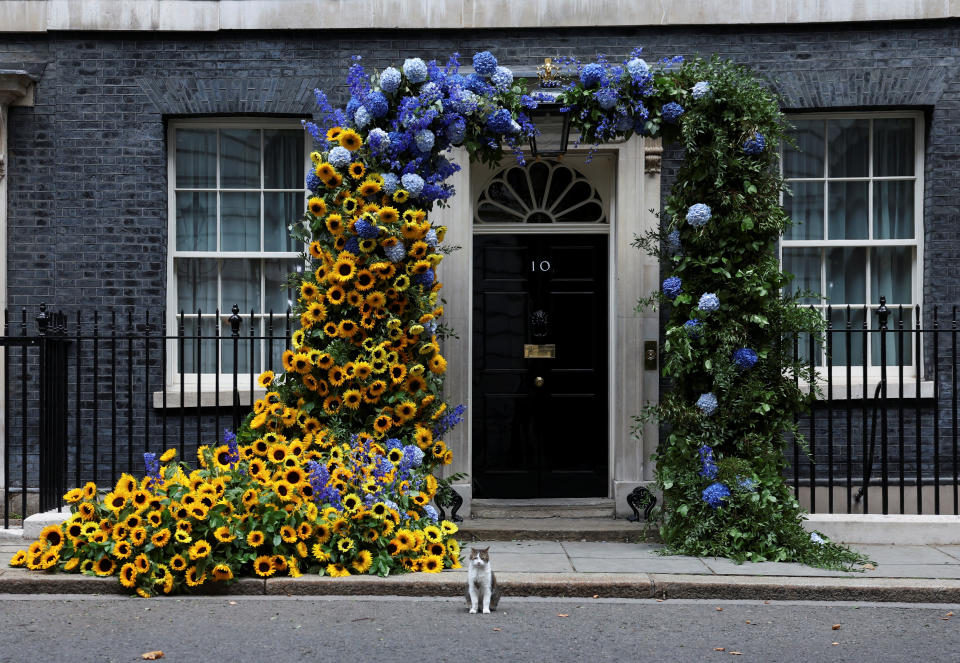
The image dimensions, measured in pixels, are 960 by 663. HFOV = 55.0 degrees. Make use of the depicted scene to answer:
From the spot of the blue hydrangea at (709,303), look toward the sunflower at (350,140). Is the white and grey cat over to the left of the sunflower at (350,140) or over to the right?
left

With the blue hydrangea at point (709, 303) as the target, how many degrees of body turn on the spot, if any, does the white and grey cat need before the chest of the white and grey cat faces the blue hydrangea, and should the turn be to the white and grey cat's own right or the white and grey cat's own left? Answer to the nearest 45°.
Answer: approximately 135° to the white and grey cat's own left

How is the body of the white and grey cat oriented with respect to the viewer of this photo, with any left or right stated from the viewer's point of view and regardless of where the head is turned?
facing the viewer
